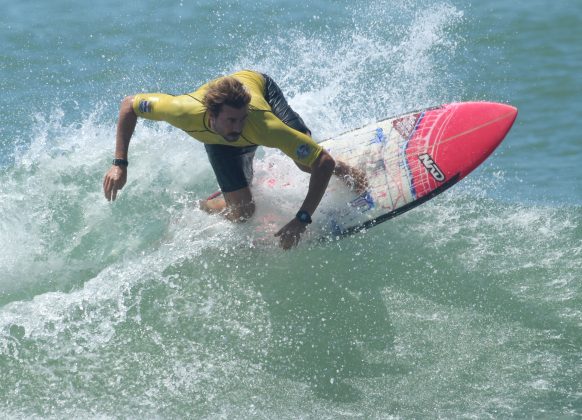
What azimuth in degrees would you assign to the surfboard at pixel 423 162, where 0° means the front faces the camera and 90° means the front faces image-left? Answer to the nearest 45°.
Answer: approximately 270°
